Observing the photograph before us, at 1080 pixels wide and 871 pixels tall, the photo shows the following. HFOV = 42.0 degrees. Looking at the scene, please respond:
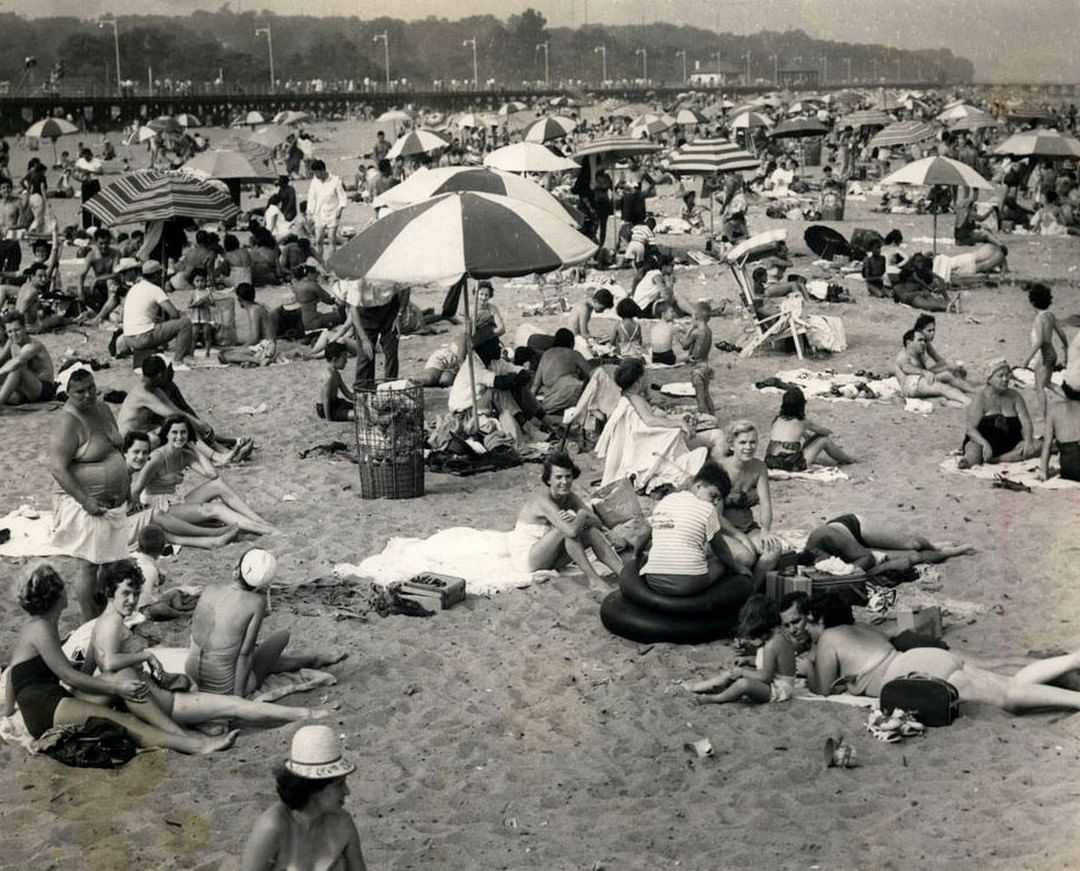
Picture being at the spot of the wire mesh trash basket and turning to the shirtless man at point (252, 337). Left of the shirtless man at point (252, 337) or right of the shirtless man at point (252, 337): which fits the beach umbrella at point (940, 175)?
right

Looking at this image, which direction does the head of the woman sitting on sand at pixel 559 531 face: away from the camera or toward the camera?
toward the camera

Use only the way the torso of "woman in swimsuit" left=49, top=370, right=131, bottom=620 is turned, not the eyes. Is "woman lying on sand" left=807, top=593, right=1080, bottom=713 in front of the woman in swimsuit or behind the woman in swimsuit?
in front

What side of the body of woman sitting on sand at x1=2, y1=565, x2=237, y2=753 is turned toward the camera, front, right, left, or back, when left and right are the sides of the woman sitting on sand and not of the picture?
right

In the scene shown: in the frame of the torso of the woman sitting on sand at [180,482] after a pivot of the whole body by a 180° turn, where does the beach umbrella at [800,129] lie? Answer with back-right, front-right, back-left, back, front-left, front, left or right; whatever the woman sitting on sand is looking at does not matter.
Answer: right

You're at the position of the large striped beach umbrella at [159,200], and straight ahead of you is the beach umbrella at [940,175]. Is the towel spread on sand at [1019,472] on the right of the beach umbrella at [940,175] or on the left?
right

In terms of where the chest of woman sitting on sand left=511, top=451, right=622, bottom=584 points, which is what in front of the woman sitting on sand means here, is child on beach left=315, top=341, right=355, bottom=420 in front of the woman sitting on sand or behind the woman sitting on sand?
behind

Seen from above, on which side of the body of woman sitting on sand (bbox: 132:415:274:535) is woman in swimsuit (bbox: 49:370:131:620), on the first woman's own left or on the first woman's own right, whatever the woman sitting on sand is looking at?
on the first woman's own right

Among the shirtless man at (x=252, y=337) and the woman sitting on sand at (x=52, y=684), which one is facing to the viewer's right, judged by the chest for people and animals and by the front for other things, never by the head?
the woman sitting on sand

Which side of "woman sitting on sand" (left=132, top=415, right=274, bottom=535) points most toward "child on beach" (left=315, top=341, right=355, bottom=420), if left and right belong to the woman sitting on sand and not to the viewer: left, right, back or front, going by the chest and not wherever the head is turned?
left

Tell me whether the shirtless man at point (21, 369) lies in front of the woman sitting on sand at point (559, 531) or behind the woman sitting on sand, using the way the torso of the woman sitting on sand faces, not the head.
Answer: behind

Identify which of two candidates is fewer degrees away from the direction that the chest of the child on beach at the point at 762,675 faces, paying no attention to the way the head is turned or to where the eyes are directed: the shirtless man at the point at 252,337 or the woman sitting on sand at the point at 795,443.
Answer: the shirtless man

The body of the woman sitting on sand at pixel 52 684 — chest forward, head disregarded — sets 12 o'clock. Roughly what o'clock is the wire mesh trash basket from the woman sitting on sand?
The wire mesh trash basket is roughly at 10 o'clock from the woman sitting on sand.

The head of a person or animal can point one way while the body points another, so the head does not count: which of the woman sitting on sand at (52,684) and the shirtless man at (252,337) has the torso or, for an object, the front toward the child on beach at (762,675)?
the woman sitting on sand

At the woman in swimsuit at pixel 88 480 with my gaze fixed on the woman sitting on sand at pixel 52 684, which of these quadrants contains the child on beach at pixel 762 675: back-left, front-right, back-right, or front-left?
front-left

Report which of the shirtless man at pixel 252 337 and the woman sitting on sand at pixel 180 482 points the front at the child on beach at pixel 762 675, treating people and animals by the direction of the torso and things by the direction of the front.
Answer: the woman sitting on sand

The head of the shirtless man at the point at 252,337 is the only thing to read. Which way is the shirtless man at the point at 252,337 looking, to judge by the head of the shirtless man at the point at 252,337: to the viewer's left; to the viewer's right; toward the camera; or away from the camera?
away from the camera
